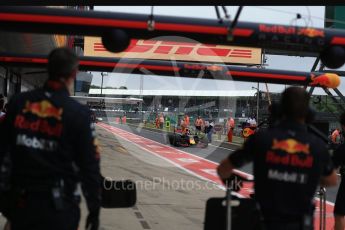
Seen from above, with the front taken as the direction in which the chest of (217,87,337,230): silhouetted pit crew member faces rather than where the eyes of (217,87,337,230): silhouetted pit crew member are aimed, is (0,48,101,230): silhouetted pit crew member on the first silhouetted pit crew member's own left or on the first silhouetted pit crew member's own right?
on the first silhouetted pit crew member's own left

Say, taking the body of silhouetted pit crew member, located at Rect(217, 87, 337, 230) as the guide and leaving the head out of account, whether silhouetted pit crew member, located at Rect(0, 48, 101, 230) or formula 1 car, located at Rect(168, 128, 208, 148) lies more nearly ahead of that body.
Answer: the formula 1 car

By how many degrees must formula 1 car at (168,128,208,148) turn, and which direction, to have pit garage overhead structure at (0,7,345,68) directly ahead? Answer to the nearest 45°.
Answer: approximately 45° to its right

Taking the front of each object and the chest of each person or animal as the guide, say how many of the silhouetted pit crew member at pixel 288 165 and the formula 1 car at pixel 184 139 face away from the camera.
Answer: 1

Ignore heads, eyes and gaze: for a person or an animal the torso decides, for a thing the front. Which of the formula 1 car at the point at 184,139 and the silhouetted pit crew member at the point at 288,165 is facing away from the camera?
the silhouetted pit crew member

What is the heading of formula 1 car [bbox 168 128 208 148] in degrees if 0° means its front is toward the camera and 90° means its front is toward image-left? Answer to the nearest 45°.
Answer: approximately 315°

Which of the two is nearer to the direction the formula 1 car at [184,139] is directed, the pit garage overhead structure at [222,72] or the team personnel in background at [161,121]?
the pit garage overhead structure

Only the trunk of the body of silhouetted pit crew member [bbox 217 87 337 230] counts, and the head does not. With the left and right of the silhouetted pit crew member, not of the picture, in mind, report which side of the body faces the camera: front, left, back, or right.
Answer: back

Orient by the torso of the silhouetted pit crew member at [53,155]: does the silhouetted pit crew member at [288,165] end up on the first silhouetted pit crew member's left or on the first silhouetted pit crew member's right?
on the first silhouetted pit crew member's right
